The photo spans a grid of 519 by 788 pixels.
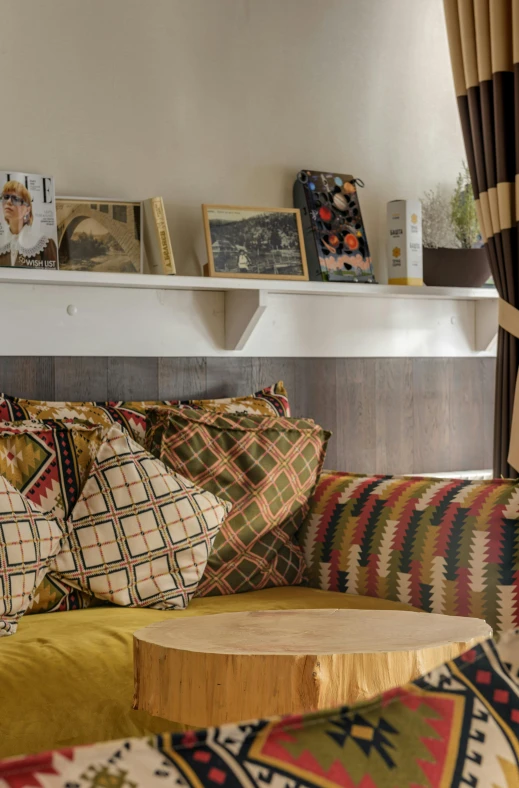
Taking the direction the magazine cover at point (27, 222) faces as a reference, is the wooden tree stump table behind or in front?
in front

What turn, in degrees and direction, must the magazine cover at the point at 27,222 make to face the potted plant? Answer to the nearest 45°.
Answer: approximately 90° to its left

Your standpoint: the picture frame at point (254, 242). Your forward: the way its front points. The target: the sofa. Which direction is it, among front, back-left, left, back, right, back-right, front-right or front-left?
front

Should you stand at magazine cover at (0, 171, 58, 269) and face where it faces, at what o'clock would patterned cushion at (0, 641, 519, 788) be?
The patterned cushion is roughly at 12 o'clock from the magazine cover.

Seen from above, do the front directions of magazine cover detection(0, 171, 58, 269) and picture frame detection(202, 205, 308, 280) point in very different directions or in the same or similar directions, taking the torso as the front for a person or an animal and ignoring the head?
same or similar directions

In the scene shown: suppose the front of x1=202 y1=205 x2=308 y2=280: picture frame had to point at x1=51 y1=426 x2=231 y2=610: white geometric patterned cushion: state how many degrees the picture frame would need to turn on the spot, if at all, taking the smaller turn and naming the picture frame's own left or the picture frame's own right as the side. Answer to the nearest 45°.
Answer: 0° — it already faces it

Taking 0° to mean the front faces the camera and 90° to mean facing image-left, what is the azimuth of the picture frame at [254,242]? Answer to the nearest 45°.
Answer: approximately 0°

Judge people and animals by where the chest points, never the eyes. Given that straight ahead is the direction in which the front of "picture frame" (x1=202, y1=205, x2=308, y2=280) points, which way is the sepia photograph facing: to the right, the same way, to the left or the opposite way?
the same way

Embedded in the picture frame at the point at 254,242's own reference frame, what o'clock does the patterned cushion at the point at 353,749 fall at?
The patterned cushion is roughly at 12 o'clock from the picture frame.

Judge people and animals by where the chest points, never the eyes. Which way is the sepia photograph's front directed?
toward the camera

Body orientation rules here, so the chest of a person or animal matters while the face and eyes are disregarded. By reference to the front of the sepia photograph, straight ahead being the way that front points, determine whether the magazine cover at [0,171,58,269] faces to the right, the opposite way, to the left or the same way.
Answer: the same way
